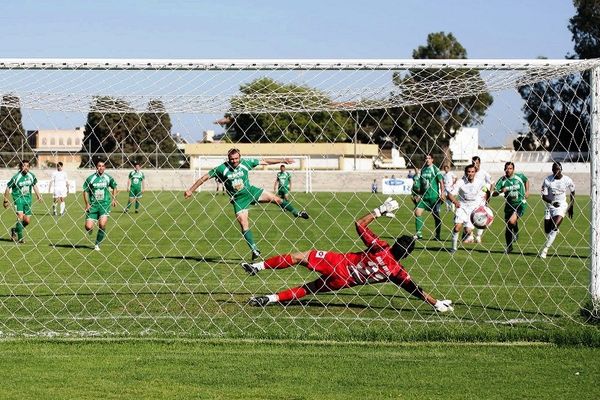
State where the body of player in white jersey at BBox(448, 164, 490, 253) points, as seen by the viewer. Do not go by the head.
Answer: toward the camera

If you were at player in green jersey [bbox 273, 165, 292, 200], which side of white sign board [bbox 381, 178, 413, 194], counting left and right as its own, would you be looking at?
front

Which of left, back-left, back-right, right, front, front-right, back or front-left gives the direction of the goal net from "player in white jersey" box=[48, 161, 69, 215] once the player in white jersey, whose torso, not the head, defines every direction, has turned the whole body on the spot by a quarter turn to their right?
left

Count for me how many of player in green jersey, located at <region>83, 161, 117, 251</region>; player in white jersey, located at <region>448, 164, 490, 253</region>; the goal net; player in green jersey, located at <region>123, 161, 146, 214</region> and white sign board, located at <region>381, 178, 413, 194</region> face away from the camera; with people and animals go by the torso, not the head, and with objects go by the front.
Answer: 1

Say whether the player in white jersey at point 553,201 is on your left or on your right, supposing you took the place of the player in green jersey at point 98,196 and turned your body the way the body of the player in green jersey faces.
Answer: on your left

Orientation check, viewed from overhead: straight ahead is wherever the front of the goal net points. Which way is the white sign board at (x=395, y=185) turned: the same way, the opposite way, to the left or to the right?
the opposite way

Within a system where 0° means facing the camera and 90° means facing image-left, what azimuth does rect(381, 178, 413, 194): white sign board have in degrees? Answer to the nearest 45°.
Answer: approximately 0°

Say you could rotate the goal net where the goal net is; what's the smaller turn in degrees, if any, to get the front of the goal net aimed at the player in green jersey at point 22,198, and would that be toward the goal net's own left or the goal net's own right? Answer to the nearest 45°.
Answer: approximately 45° to the goal net's own left

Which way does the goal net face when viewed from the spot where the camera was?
facing away from the viewer

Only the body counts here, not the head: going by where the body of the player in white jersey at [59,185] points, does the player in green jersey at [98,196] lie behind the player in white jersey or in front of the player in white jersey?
in front

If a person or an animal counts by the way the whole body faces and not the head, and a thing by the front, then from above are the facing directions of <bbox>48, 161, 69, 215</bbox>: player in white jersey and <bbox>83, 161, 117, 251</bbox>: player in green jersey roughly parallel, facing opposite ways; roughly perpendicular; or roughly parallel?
roughly parallel

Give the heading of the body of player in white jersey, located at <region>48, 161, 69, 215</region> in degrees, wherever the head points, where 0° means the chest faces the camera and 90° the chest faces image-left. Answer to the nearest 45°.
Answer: approximately 0°

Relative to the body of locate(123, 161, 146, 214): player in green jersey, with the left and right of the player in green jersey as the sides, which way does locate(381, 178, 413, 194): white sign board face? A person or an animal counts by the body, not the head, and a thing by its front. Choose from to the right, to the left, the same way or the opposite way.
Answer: the same way

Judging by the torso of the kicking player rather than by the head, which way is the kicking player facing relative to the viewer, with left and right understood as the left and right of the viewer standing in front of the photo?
facing the viewer

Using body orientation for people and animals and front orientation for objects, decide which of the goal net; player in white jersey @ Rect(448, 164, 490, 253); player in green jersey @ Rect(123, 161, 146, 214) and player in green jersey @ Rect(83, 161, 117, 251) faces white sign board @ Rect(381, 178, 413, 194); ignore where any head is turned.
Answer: the goal net
